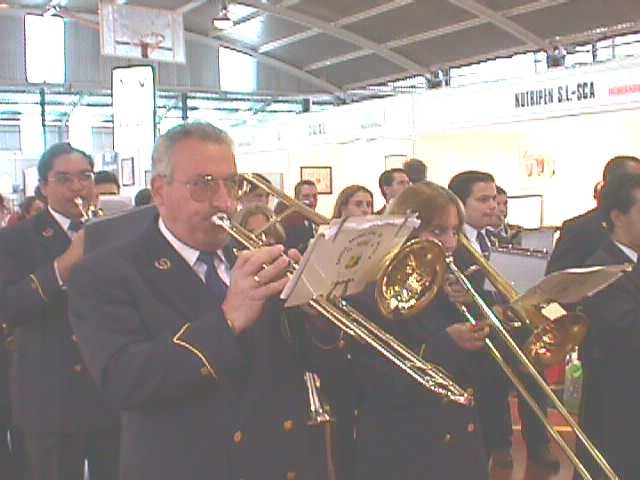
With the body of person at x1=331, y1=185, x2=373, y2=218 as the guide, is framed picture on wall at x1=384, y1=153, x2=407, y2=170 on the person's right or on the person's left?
on the person's left

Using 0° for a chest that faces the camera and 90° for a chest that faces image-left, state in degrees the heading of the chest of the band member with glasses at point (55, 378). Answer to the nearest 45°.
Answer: approximately 315°

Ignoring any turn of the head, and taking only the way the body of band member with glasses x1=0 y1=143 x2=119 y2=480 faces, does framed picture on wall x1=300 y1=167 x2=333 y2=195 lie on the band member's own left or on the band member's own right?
on the band member's own left
